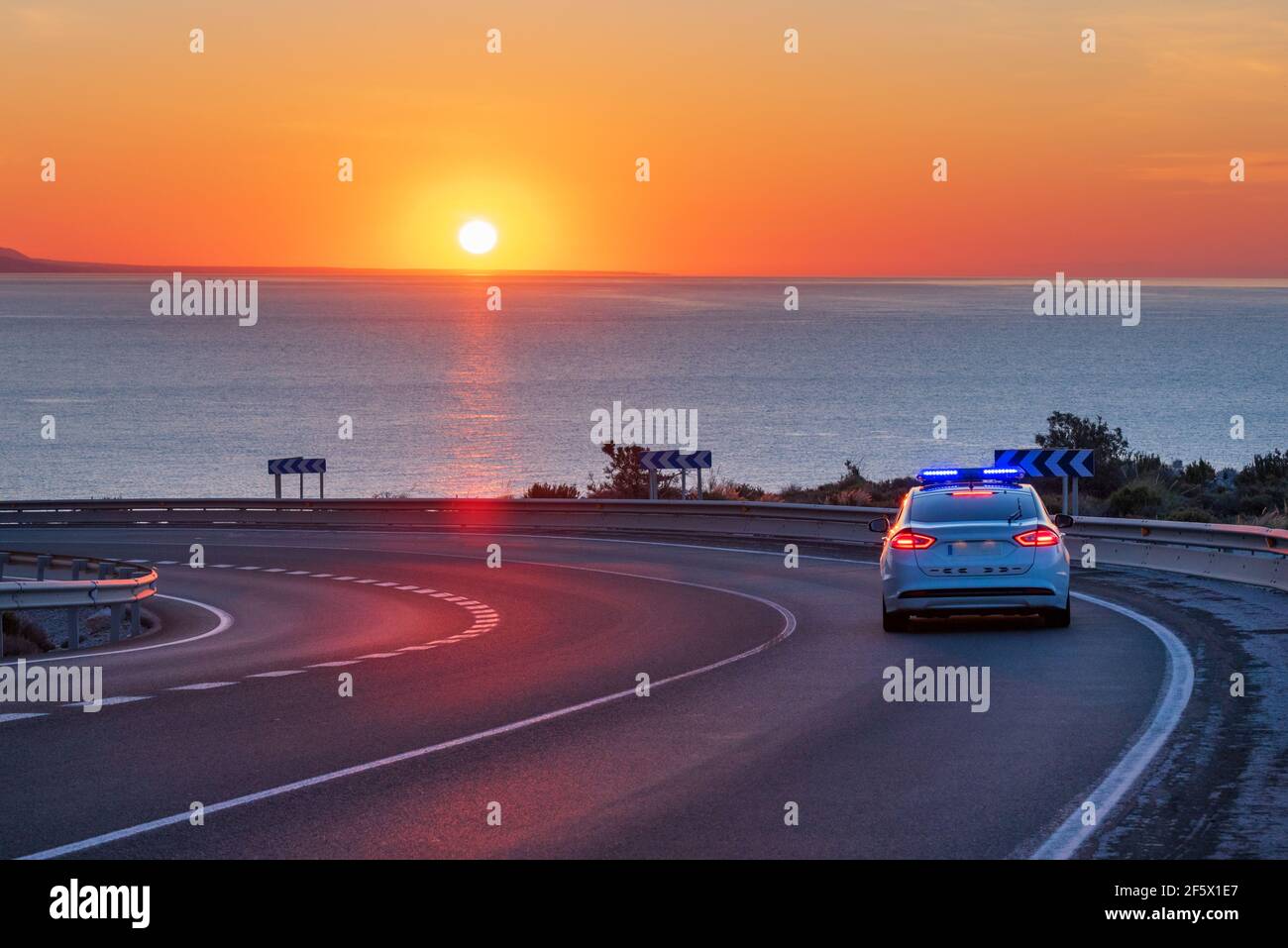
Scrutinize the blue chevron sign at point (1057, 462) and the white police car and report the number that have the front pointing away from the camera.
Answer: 1

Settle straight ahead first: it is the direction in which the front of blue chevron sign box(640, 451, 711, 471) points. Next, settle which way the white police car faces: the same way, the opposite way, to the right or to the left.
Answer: the opposite way

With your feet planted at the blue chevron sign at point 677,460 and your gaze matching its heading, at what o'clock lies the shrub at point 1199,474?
The shrub is roughly at 9 o'clock from the blue chevron sign.

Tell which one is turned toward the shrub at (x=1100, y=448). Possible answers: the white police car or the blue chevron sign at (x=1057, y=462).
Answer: the white police car

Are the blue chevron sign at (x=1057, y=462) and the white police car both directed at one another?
yes

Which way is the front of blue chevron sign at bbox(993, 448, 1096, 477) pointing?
toward the camera

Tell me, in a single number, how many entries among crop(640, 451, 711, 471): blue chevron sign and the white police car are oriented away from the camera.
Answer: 1

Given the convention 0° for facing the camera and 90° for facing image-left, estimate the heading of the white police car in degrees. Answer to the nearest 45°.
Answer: approximately 180°

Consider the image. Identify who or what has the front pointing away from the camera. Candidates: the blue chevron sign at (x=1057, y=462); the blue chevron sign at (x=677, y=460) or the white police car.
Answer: the white police car

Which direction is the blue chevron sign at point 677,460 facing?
toward the camera

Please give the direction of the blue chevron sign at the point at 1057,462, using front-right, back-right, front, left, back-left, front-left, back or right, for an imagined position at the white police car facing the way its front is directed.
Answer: front

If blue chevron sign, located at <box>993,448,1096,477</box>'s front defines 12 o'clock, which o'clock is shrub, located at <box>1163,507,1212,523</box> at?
The shrub is roughly at 8 o'clock from the blue chevron sign.

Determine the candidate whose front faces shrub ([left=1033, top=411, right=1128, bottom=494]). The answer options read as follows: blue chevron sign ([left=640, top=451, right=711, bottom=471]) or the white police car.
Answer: the white police car

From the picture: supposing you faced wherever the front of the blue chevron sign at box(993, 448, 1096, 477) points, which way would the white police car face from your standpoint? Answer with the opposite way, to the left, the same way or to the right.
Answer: the opposite way

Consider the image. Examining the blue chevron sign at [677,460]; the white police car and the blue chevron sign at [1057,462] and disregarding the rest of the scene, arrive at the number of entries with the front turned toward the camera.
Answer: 2

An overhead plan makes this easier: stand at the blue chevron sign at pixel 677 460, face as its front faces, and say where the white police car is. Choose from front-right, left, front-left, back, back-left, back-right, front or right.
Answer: front

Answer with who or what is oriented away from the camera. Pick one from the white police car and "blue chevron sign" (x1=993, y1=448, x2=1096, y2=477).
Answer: the white police car
